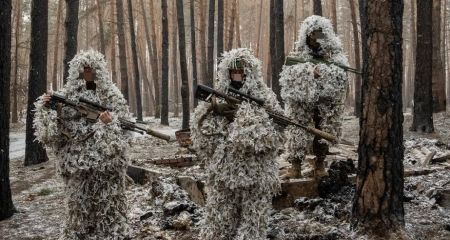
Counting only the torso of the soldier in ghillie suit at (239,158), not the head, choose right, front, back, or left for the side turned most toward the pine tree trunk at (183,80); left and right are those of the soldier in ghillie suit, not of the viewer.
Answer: back

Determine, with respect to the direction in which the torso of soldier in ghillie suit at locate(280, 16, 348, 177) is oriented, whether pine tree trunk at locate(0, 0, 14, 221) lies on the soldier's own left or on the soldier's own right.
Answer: on the soldier's own right

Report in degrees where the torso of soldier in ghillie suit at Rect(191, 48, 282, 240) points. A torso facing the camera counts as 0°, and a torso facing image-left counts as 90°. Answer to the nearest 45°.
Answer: approximately 0°

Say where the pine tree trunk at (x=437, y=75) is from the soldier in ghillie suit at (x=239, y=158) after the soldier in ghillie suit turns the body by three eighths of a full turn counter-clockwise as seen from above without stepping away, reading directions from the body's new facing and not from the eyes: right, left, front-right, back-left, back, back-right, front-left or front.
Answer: front

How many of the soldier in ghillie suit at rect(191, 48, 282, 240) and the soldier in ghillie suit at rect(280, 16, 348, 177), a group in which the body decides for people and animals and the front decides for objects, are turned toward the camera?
2

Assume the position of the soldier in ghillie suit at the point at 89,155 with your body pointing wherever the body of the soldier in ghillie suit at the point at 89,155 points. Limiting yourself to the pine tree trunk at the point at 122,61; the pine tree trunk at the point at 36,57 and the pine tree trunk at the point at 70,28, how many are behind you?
3

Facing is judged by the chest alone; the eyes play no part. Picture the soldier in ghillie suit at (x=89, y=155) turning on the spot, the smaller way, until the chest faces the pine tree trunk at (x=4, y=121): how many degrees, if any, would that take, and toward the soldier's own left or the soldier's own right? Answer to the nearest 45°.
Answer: approximately 135° to the soldier's own right

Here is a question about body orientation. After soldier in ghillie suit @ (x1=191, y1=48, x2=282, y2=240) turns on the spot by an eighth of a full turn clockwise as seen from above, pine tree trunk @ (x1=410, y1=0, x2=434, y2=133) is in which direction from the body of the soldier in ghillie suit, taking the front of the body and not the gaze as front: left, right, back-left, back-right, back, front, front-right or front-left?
back

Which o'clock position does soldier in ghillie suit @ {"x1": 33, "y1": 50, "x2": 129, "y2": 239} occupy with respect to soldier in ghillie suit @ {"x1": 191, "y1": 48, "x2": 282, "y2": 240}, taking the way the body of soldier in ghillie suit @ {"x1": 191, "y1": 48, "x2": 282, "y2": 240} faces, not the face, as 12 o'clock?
soldier in ghillie suit @ {"x1": 33, "y1": 50, "x2": 129, "y2": 239} is roughly at 3 o'clock from soldier in ghillie suit @ {"x1": 191, "y1": 48, "x2": 282, "y2": 240}.

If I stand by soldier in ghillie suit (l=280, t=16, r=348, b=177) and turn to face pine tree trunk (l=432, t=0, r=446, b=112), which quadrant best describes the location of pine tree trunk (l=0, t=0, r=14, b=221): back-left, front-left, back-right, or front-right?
back-left

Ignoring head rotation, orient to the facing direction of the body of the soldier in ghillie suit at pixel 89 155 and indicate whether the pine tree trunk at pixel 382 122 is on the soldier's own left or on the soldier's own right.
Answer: on the soldier's own left

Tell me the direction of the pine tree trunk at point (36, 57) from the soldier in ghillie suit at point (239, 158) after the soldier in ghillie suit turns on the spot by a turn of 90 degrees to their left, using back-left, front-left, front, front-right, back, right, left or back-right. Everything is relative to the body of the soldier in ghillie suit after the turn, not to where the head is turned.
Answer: back-left

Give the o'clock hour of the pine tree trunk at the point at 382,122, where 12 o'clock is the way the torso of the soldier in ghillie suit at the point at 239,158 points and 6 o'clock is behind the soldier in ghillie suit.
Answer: The pine tree trunk is roughly at 9 o'clock from the soldier in ghillie suit.
